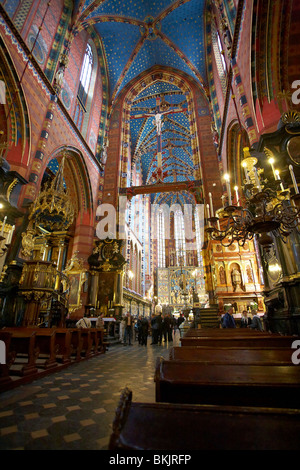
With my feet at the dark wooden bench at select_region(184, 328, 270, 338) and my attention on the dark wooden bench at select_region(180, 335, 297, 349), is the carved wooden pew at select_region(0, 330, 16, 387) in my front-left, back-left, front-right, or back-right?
front-right

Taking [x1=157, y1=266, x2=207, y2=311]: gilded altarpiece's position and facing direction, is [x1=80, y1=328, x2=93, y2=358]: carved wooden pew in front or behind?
in front

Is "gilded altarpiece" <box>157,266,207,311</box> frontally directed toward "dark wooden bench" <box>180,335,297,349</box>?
yes

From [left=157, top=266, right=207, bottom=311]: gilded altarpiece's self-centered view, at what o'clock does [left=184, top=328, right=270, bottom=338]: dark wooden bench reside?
The dark wooden bench is roughly at 12 o'clock from the gilded altarpiece.

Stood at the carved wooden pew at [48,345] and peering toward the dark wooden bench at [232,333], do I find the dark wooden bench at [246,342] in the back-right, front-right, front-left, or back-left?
front-right

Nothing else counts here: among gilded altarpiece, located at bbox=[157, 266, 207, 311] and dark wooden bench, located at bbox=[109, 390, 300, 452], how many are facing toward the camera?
1

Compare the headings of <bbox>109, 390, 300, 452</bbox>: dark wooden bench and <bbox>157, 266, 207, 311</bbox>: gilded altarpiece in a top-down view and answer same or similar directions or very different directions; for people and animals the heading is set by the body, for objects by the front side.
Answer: very different directions

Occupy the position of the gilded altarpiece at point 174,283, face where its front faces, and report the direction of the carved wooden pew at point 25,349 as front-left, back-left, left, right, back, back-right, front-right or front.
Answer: front

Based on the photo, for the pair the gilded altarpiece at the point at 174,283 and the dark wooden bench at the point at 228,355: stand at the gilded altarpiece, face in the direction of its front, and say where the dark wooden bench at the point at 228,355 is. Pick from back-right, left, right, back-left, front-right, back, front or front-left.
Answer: front

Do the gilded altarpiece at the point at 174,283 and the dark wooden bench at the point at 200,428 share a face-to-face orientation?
yes

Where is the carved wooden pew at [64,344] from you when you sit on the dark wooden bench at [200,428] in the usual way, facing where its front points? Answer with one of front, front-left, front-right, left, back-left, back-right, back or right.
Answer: front-left

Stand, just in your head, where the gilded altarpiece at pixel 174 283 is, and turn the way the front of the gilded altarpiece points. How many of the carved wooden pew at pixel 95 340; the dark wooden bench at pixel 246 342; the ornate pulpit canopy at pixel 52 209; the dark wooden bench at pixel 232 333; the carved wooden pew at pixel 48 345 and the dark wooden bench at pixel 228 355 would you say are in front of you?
6

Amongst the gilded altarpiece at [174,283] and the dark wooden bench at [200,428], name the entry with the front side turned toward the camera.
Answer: the gilded altarpiece

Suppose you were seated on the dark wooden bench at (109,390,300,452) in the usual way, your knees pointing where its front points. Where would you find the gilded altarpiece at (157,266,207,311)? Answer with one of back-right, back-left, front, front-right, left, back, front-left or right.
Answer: front

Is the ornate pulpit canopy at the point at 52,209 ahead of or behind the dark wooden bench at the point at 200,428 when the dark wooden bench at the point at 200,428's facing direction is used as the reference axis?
ahead

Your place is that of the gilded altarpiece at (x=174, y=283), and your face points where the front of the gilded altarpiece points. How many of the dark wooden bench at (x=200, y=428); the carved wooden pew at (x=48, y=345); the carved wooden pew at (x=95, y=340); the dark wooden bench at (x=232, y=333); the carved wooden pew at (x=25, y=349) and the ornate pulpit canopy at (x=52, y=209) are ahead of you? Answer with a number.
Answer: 6

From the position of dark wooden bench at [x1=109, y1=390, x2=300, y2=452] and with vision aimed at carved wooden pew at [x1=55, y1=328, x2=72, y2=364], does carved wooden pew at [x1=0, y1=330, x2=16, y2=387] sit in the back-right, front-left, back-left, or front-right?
front-left

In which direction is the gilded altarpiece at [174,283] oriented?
toward the camera

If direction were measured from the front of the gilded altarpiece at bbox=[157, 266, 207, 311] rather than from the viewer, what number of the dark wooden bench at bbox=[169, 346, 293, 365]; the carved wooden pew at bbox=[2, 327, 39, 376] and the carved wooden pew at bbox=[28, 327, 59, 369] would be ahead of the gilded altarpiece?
3

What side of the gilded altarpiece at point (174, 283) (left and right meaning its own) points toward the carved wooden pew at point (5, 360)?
front

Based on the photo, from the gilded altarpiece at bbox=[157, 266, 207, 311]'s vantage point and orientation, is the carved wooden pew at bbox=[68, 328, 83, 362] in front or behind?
in front

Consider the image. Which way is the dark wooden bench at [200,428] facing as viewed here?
away from the camera
